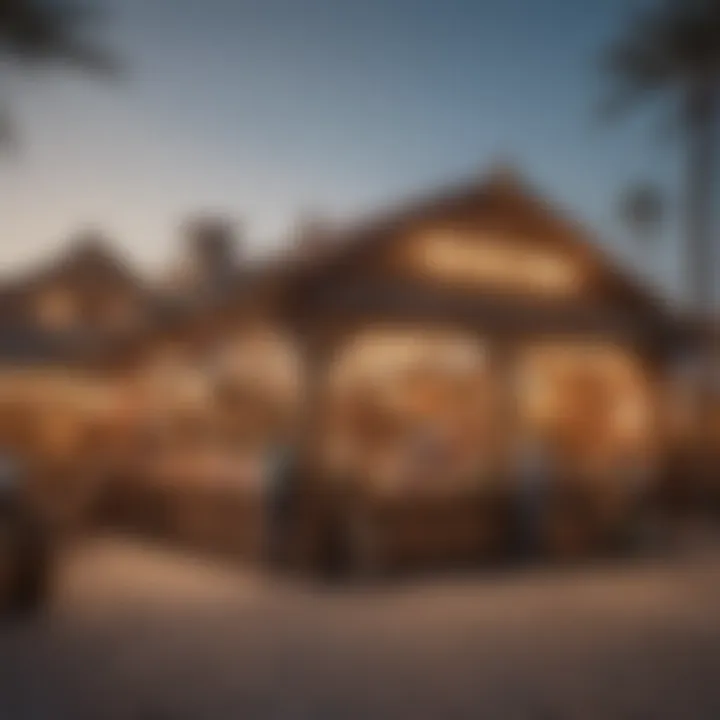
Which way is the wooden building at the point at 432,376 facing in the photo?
toward the camera

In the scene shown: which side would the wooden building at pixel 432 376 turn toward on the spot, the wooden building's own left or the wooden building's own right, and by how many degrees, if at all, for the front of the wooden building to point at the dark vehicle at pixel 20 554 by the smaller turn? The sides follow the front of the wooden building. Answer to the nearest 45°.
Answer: approximately 45° to the wooden building's own right
